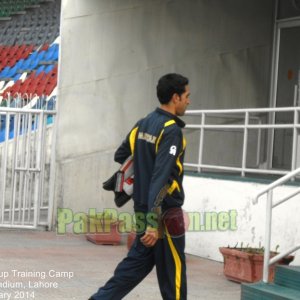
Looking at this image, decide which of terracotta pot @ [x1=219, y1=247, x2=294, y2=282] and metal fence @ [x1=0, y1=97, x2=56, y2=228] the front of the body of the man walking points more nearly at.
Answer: the terracotta pot

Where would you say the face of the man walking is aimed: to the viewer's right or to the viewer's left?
to the viewer's right
